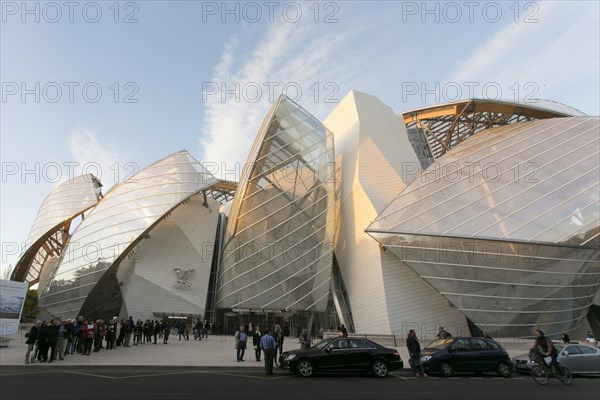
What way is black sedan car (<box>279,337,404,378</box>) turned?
to the viewer's left

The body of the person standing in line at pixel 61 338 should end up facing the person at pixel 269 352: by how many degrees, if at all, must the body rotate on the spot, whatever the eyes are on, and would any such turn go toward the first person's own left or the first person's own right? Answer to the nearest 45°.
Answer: approximately 45° to the first person's own right

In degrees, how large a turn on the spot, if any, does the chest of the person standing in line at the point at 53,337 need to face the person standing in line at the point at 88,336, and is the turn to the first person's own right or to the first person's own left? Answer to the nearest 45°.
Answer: approximately 45° to the first person's own right

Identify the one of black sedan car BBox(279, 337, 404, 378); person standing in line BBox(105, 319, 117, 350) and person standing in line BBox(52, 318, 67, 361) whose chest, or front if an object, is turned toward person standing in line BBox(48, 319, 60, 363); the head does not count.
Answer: the black sedan car

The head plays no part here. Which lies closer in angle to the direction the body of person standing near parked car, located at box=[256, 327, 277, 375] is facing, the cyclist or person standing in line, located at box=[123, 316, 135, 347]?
the person standing in line

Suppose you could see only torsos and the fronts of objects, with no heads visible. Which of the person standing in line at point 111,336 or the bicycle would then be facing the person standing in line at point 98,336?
the bicycle

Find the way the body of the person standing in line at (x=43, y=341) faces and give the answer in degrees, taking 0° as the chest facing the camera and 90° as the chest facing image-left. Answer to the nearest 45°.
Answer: approximately 225°

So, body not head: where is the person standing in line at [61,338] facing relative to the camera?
to the viewer's right

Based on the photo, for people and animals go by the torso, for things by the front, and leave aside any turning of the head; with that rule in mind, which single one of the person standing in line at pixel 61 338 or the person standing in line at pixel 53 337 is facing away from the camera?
the person standing in line at pixel 53 337

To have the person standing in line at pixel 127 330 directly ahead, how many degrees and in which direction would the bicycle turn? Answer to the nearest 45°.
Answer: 0° — it already faces them

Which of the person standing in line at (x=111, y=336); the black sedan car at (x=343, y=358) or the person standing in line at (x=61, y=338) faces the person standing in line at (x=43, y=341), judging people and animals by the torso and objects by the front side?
the black sedan car
